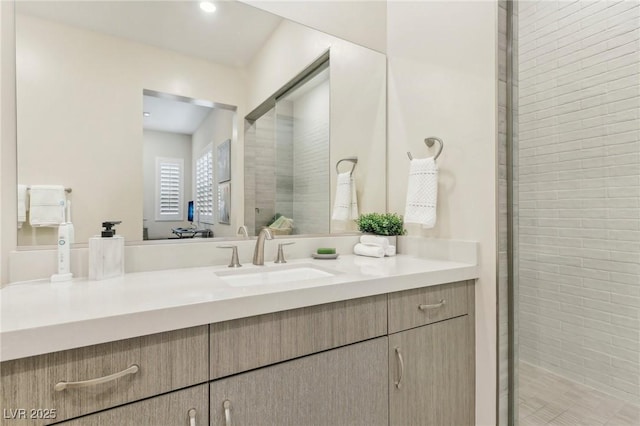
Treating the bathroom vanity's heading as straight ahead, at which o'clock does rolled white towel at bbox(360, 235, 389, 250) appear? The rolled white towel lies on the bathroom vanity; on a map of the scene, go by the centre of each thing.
The rolled white towel is roughly at 9 o'clock from the bathroom vanity.

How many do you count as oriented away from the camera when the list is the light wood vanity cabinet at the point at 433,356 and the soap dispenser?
0

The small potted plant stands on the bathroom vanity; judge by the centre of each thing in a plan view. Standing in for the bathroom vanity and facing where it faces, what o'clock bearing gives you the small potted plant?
The small potted plant is roughly at 9 o'clock from the bathroom vanity.

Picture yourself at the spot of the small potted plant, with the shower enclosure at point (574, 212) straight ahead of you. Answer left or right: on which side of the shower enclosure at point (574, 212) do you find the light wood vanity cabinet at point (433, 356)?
right

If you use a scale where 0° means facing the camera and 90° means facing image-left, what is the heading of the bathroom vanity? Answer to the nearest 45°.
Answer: approximately 315°

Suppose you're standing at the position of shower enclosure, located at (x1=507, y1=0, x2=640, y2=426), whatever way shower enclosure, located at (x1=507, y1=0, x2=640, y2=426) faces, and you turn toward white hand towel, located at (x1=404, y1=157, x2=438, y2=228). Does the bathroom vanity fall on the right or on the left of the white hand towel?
left

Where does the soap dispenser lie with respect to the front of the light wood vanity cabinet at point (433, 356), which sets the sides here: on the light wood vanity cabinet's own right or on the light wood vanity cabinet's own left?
on the light wood vanity cabinet's own right

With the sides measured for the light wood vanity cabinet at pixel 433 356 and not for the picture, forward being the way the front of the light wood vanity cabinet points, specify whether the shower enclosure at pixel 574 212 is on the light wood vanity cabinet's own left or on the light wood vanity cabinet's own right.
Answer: on the light wood vanity cabinet's own left
